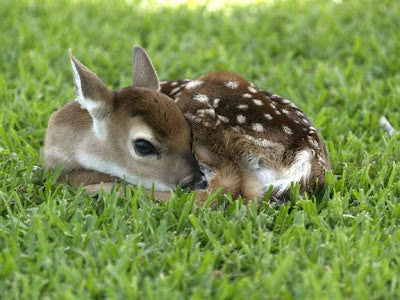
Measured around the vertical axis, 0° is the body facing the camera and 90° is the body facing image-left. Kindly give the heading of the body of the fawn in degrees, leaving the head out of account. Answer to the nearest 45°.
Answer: approximately 90°
